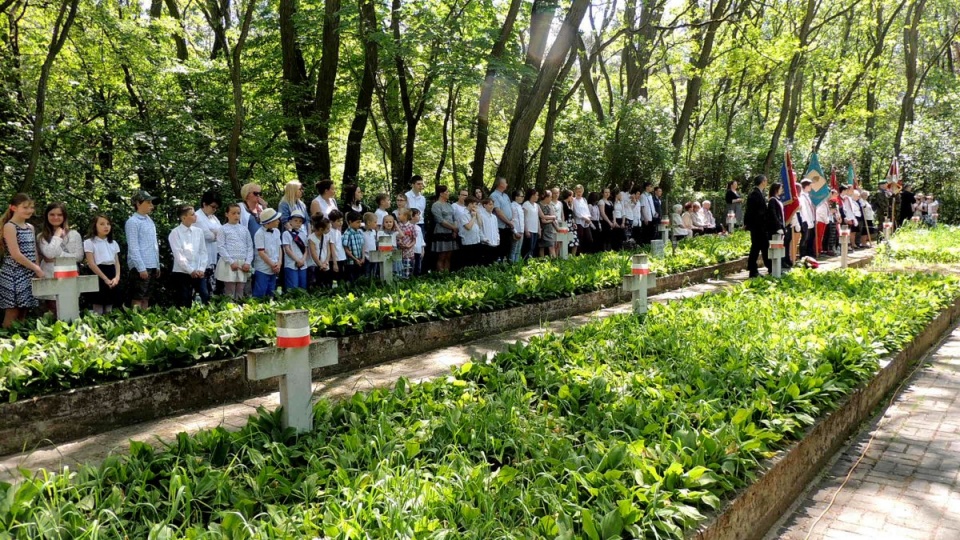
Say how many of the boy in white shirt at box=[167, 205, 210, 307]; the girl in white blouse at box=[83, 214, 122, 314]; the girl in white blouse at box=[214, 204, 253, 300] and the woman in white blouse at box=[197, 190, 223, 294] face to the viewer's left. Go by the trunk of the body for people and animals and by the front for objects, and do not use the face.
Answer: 0

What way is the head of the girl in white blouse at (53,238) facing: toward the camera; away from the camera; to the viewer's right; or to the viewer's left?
toward the camera

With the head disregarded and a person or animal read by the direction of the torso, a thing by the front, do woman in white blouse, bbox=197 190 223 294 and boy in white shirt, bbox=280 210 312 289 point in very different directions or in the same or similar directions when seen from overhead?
same or similar directions

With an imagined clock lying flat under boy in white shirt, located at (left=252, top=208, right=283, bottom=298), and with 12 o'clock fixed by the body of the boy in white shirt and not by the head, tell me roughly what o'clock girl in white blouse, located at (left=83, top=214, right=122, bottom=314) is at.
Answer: The girl in white blouse is roughly at 4 o'clock from the boy in white shirt.

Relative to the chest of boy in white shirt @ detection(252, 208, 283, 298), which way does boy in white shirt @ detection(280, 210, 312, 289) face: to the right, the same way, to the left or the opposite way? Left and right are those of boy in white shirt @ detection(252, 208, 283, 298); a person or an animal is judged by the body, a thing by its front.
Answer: the same way

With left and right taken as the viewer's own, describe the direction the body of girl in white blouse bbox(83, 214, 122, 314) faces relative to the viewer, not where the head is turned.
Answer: facing the viewer and to the right of the viewer

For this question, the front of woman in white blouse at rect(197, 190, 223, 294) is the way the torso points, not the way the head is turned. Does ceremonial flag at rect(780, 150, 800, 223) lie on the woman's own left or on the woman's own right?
on the woman's own left

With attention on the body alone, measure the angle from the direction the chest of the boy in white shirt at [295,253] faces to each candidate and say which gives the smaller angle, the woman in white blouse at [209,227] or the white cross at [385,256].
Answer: the white cross

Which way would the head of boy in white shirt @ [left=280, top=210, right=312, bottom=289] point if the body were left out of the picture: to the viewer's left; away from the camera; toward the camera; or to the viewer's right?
toward the camera

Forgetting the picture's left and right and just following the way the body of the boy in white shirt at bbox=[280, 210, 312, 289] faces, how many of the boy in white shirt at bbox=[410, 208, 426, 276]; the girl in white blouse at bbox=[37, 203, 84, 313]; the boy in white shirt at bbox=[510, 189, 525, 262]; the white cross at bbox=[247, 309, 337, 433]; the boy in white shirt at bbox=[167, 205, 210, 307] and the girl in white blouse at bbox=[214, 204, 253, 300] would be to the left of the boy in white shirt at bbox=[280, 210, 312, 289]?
2

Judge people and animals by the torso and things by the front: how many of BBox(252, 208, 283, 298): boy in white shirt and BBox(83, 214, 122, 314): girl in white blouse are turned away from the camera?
0

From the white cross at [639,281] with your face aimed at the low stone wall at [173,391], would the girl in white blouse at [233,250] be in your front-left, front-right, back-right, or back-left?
front-right
